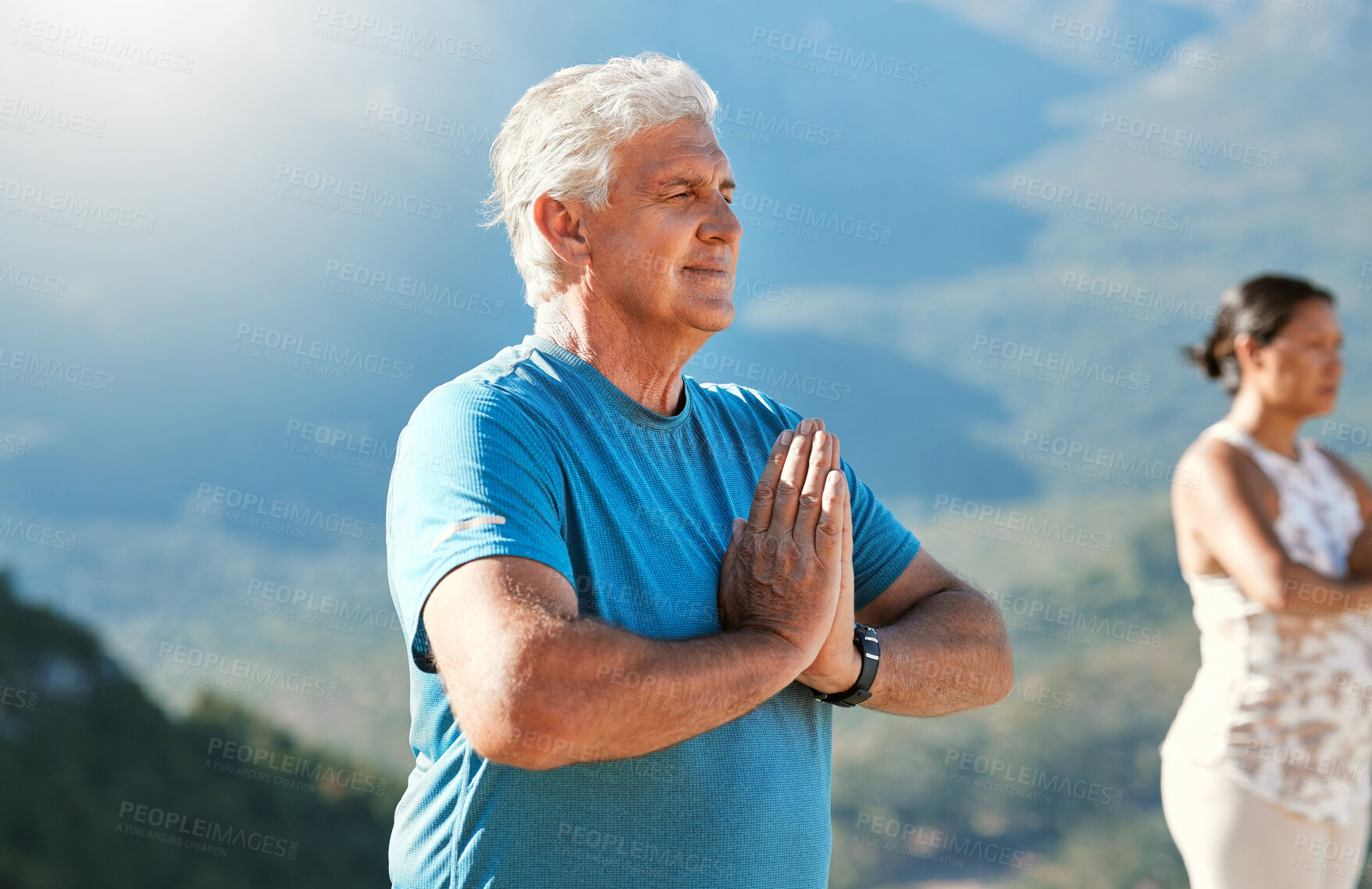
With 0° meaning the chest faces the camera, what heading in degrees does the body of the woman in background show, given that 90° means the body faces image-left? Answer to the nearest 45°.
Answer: approximately 315°

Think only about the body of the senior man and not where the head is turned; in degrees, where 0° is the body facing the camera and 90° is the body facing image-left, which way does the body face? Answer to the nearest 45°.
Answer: approximately 315°

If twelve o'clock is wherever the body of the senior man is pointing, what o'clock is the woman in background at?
The woman in background is roughly at 9 o'clock from the senior man.

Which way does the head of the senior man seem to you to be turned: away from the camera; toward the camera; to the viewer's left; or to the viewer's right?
to the viewer's right

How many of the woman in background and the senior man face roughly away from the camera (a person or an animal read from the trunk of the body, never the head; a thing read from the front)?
0

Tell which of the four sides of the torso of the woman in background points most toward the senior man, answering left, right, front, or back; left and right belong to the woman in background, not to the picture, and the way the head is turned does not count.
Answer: right
